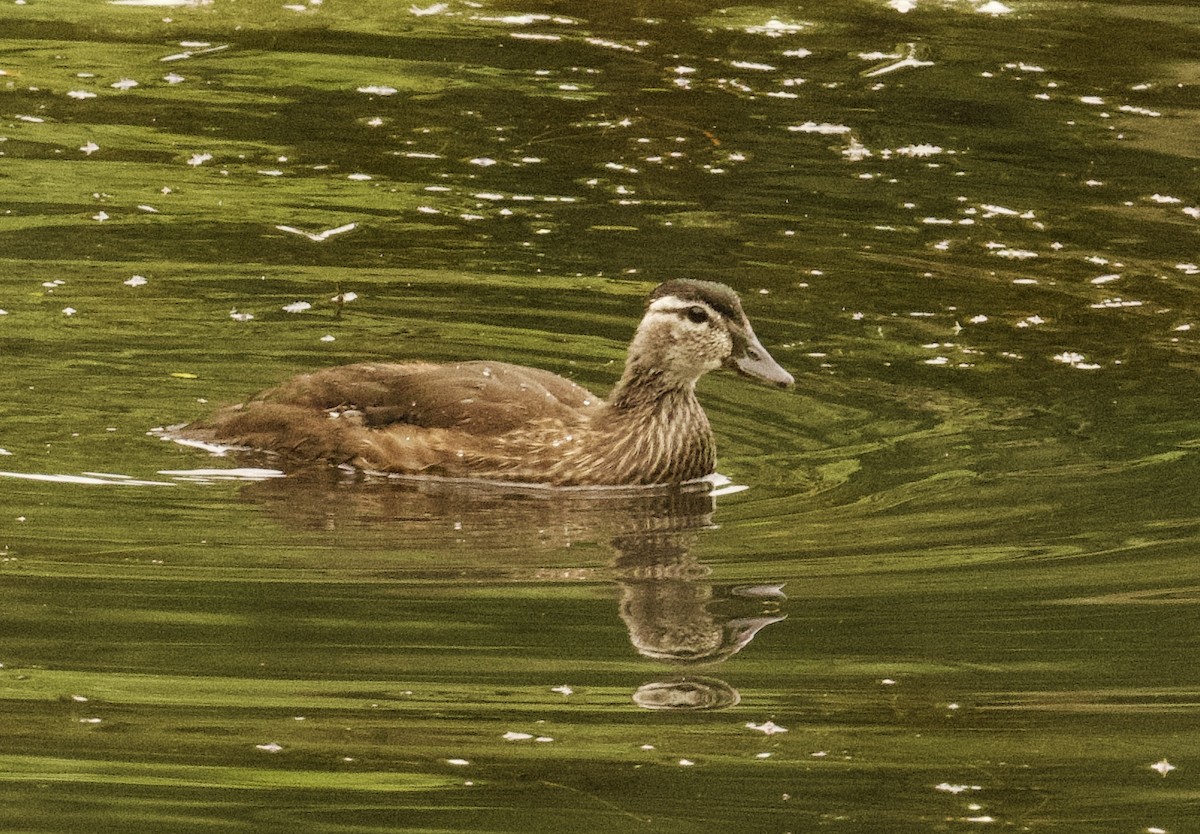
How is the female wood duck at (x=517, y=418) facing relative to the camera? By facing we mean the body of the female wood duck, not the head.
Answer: to the viewer's right
